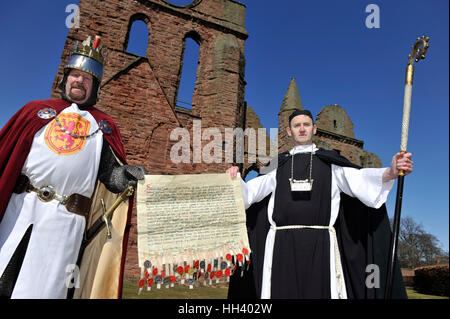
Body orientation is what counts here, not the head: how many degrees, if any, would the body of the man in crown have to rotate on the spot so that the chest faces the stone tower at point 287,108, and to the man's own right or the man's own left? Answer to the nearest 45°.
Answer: approximately 135° to the man's own left

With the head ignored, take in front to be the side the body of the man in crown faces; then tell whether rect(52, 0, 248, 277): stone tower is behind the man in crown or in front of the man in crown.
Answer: behind

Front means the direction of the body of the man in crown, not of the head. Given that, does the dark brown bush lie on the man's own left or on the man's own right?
on the man's own left

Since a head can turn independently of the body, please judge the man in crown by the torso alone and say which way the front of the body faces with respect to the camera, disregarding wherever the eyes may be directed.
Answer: toward the camera
